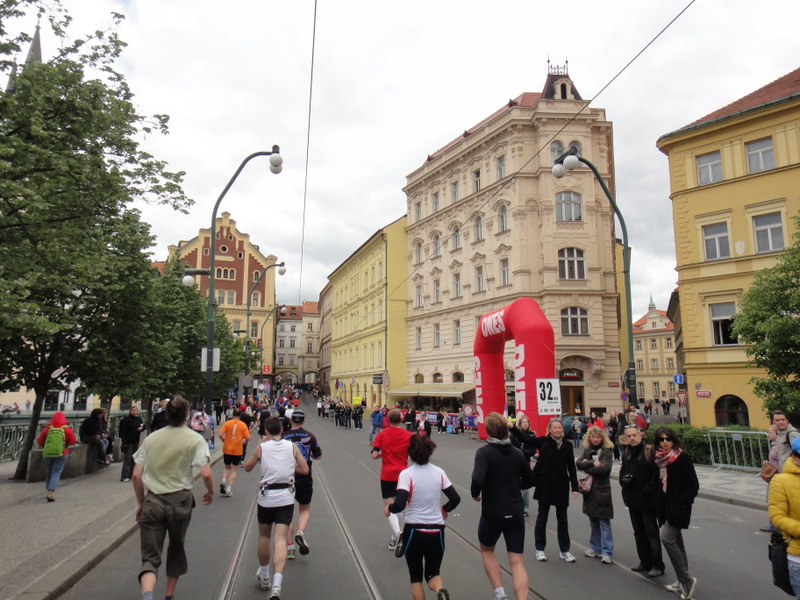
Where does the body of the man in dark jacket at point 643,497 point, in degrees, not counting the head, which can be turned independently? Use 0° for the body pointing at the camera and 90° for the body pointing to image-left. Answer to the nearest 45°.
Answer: approximately 45°

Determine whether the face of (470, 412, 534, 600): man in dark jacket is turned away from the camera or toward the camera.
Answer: away from the camera

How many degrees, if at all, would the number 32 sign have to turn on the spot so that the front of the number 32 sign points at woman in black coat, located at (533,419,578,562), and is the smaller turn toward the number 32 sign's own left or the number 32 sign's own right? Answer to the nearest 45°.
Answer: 0° — it already faces them

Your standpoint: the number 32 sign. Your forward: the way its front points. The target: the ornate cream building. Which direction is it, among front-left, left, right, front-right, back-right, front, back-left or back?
back

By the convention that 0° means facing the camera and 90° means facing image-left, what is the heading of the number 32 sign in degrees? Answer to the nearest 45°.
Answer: approximately 0°

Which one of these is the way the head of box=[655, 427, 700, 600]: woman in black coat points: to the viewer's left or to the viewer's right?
to the viewer's left

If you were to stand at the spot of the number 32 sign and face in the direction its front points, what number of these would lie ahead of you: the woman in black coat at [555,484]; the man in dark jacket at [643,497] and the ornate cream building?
2

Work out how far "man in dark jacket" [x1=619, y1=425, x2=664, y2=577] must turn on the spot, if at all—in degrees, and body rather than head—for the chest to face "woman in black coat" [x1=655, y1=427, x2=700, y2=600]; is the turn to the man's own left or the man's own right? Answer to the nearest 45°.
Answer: approximately 90° to the man's own left

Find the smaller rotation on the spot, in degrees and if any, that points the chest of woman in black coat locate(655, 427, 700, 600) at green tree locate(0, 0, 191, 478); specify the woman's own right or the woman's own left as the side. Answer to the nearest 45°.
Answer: approximately 45° to the woman's own right
